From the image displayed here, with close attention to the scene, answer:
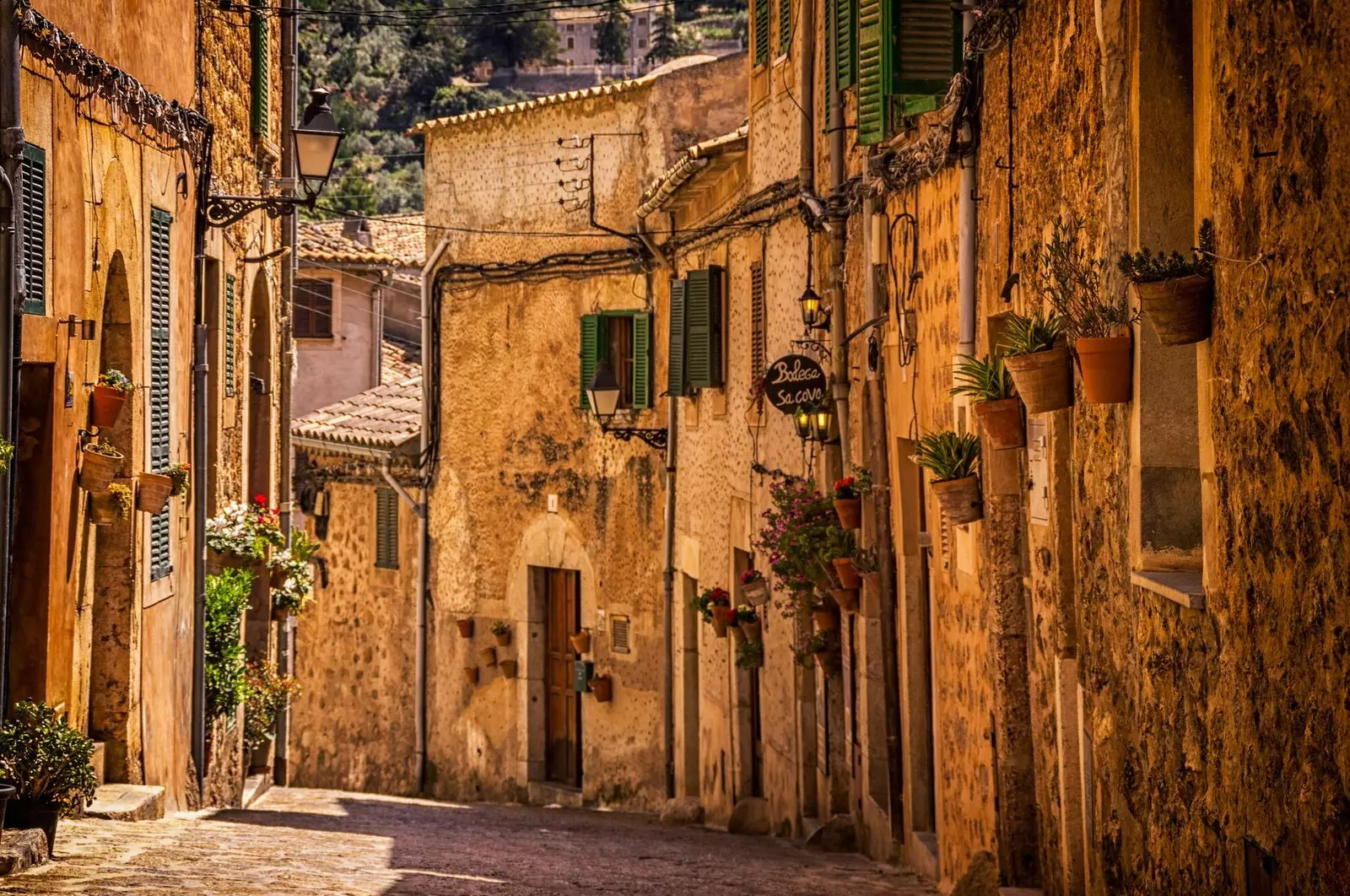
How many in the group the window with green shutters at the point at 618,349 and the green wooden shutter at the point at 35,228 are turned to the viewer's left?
0

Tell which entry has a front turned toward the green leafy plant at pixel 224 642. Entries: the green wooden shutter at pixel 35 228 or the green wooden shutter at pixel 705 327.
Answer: the green wooden shutter at pixel 705 327

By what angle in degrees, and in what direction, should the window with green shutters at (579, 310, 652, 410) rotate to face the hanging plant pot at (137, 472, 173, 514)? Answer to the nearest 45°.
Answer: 0° — it already faces it

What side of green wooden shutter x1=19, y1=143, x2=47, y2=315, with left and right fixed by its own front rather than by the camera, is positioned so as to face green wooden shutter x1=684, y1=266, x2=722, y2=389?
left

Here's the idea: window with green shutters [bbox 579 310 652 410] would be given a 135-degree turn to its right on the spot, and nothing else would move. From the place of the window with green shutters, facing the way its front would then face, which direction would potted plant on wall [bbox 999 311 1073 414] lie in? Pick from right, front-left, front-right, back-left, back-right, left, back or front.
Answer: back-left

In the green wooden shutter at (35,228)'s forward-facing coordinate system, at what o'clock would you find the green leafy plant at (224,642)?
The green leafy plant is roughly at 8 o'clock from the green wooden shutter.

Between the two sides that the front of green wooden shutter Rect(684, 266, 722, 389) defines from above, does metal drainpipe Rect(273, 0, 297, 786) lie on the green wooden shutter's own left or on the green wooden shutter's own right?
on the green wooden shutter's own right

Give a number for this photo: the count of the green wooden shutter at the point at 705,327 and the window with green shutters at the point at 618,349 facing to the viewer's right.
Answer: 0

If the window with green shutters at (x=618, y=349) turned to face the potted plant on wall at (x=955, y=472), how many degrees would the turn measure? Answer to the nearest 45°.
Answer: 0° — it already faces it

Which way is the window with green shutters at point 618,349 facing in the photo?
toward the camera
